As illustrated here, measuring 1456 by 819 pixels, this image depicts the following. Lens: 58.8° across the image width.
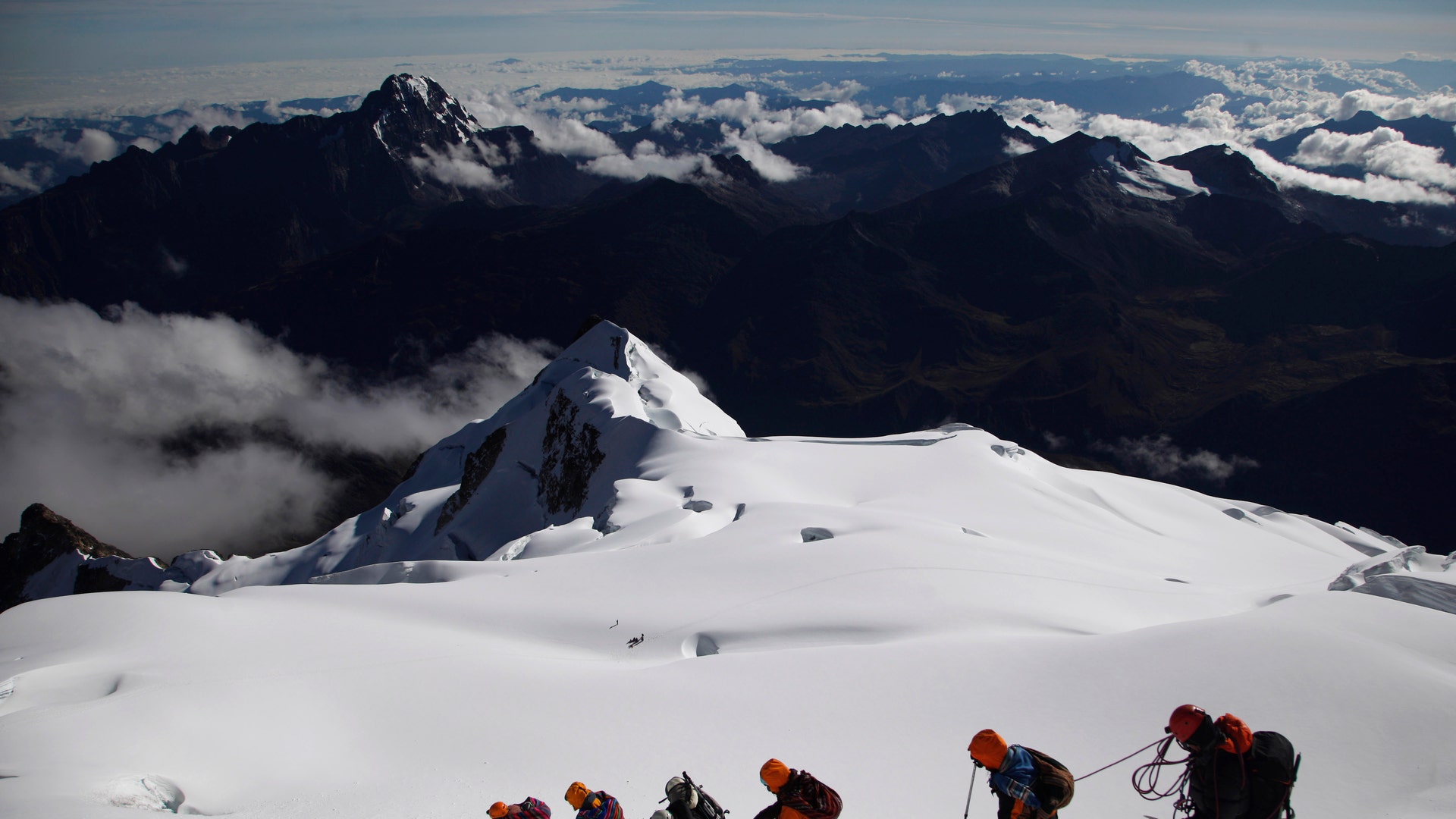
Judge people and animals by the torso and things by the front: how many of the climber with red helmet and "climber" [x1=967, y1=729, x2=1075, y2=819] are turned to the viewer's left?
2

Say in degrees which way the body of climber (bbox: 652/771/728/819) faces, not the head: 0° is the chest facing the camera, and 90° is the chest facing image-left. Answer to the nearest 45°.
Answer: approximately 90°

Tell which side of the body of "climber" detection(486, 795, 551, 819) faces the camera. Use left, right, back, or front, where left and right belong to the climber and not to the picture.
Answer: left

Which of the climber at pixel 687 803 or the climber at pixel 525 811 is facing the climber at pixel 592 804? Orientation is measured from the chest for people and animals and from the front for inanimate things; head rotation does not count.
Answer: the climber at pixel 687 803

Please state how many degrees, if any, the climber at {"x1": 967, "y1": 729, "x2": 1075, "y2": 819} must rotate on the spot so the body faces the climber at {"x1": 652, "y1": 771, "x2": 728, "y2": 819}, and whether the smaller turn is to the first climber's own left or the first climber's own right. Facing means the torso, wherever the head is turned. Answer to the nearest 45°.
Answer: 0° — they already face them

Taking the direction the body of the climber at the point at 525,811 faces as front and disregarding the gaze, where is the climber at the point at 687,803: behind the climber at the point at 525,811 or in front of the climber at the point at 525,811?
behind

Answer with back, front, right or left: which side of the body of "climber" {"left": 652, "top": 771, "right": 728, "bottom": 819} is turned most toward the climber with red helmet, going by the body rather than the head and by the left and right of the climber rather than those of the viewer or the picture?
back

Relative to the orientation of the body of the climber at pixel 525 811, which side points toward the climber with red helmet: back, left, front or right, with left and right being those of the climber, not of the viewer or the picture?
back

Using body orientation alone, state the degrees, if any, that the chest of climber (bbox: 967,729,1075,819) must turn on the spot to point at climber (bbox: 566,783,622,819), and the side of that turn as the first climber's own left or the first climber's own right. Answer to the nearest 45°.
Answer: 0° — they already face them

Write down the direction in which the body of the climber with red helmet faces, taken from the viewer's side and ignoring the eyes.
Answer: to the viewer's left

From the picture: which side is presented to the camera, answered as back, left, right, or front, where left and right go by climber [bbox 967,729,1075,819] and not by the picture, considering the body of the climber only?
left

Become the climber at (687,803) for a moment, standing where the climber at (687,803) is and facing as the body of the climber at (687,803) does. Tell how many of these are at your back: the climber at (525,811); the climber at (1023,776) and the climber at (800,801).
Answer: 2
